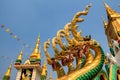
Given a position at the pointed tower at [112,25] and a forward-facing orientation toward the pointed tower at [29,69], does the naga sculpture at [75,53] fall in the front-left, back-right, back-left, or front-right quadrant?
front-left

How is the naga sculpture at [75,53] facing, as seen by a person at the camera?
facing the viewer and to the left of the viewer

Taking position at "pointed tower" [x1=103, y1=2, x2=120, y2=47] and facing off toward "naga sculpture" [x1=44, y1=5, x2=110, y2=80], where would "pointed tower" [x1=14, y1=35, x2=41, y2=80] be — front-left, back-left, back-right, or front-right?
front-right

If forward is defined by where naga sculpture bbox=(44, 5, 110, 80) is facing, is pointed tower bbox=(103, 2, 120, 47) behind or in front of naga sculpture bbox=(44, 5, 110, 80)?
behind
